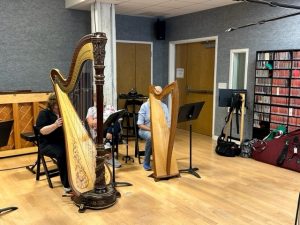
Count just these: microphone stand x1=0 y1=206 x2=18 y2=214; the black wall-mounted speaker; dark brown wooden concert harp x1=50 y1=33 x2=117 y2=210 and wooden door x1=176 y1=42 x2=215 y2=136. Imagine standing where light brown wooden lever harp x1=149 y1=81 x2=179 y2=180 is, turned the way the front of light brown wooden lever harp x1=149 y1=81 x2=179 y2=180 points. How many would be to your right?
2

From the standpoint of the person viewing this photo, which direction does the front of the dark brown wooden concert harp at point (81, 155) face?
facing the viewer and to the right of the viewer

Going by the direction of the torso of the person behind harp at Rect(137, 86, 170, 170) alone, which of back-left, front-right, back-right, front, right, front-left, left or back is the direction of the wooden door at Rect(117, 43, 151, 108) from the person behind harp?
back-left

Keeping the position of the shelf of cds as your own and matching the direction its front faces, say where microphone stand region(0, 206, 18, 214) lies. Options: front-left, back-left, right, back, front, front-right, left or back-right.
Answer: front

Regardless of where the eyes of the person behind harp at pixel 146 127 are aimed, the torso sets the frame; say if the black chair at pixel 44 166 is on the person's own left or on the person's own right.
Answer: on the person's own right

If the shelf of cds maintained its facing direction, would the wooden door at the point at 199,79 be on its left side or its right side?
on its right

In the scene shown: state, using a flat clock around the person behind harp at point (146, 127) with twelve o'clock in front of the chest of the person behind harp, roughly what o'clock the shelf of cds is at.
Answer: The shelf of cds is roughly at 10 o'clock from the person behind harp.

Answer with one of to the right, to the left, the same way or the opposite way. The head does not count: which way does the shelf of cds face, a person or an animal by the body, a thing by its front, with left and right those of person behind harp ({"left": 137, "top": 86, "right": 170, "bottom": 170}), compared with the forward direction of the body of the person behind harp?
to the right

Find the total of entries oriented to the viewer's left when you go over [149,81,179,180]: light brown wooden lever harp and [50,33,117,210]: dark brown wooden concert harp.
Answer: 0

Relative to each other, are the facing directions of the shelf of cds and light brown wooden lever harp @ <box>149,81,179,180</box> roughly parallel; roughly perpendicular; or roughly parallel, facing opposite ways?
roughly perpendicular

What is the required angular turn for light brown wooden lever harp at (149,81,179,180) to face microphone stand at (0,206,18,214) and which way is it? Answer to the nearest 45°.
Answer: approximately 90° to its right
